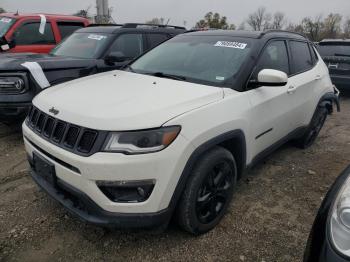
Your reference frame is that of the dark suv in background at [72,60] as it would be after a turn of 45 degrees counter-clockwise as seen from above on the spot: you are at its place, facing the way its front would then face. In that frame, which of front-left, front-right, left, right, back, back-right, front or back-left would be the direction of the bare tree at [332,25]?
back-left

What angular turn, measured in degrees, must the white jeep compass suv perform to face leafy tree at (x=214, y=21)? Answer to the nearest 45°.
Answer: approximately 135° to its right

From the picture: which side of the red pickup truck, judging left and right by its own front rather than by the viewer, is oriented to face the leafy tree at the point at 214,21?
back

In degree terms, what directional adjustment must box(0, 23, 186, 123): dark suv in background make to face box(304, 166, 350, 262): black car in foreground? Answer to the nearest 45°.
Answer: approximately 45° to its left

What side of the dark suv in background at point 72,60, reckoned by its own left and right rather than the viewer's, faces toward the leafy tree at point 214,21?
back

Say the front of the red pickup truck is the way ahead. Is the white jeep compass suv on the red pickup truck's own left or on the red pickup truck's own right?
on the red pickup truck's own left

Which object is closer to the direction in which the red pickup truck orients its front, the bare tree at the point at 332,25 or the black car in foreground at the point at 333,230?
the black car in foreground

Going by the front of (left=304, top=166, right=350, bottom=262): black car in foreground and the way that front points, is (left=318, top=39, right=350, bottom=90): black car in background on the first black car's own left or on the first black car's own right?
on the first black car's own right

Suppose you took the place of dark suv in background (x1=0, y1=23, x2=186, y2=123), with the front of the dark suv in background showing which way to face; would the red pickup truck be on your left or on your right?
on your right

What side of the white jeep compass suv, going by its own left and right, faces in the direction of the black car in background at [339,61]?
back

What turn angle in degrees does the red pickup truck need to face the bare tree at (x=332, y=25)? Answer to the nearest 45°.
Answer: approximately 180°
